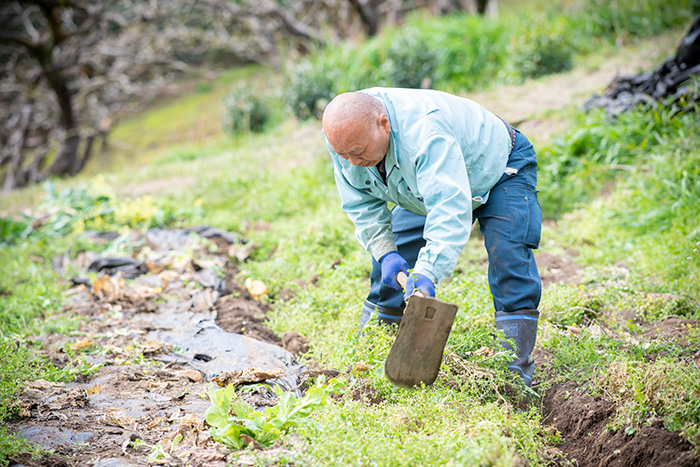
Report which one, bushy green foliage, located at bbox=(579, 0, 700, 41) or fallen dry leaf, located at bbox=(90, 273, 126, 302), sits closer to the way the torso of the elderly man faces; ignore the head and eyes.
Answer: the fallen dry leaf

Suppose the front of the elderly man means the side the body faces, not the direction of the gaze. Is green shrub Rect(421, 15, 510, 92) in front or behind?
behind

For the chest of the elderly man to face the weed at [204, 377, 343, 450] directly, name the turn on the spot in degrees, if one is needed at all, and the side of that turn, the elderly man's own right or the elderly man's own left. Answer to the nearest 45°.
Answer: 0° — they already face it

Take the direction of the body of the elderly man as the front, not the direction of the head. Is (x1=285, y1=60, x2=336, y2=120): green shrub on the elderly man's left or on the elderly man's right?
on the elderly man's right

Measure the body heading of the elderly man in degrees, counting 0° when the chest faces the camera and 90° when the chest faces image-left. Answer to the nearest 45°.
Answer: approximately 45°

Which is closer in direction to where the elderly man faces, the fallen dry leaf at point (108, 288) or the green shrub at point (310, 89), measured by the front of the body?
the fallen dry leaf

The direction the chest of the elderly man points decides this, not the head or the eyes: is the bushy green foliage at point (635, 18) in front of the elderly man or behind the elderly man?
behind

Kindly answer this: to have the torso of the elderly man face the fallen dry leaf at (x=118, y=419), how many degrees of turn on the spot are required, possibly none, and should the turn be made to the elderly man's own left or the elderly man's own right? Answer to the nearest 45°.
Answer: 0° — they already face it

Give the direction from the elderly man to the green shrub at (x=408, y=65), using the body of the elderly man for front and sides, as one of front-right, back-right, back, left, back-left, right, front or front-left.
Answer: back-right

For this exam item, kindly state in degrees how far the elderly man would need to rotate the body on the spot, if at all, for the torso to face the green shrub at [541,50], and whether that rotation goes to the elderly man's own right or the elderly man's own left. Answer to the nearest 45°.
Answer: approximately 135° to the elderly man's own right

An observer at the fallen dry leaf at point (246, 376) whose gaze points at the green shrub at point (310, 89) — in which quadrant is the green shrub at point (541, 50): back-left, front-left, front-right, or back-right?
front-right

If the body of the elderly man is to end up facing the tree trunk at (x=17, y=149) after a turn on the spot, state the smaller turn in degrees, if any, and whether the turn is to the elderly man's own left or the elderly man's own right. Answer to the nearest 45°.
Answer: approximately 90° to the elderly man's own right

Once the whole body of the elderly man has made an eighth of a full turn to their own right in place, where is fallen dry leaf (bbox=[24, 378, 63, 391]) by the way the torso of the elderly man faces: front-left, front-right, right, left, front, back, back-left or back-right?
front

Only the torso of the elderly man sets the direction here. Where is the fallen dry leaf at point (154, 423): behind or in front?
in front

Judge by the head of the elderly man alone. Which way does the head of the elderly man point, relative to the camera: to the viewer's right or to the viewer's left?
to the viewer's left
